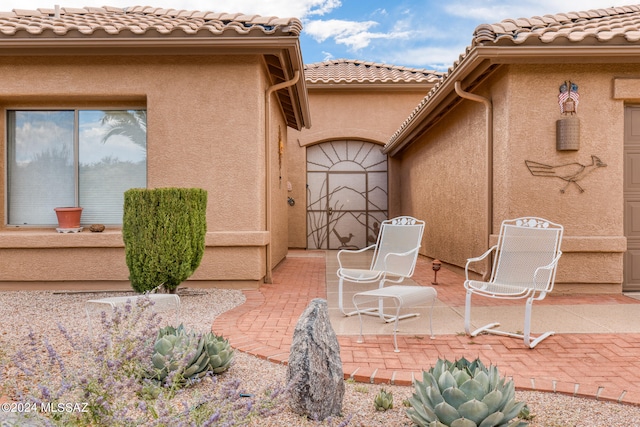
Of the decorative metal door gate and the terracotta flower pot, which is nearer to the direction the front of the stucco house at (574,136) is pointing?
the terracotta flower pot

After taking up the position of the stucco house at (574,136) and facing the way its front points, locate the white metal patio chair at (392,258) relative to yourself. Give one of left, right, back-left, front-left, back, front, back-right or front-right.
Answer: front-right

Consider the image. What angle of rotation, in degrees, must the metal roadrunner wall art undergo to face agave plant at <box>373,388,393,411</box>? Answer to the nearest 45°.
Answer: approximately 90° to its right

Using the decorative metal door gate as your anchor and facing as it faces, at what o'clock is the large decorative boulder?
The large decorative boulder is roughly at 12 o'clock from the decorative metal door gate.

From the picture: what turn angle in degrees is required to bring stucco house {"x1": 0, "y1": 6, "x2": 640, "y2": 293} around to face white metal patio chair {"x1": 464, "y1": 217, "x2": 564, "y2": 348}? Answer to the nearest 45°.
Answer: approximately 45° to its left

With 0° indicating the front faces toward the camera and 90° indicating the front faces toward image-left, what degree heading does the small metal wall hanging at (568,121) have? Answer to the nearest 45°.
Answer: approximately 0°

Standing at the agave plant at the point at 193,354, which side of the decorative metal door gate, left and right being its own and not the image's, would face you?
front

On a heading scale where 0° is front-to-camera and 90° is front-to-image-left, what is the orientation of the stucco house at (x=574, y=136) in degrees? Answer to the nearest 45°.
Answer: approximately 0°
